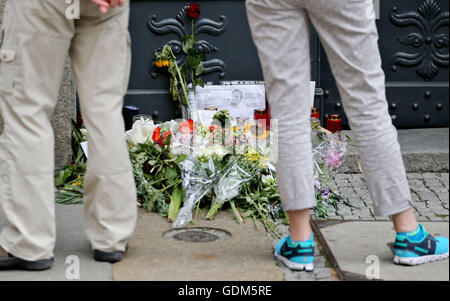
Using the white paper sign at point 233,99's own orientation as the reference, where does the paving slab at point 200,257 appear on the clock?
The paving slab is roughly at 12 o'clock from the white paper sign.

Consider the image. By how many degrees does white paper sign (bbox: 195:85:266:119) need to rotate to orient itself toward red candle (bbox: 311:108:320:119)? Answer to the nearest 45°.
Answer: approximately 90° to its left

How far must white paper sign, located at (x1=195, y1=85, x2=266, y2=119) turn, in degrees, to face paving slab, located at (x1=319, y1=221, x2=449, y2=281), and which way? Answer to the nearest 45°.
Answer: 0° — it already faces it

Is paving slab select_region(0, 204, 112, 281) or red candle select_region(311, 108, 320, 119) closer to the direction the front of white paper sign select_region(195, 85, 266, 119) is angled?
the paving slab

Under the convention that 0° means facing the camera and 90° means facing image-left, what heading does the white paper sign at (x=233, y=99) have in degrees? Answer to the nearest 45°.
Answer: approximately 0°

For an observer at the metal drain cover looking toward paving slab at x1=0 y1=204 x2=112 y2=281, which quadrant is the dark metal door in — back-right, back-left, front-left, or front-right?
back-right

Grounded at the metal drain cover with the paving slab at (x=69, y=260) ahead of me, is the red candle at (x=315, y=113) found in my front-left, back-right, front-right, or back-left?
back-right

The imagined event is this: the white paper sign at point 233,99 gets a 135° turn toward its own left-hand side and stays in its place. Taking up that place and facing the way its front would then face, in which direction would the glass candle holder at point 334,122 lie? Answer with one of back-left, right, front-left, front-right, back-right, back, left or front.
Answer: front-right
